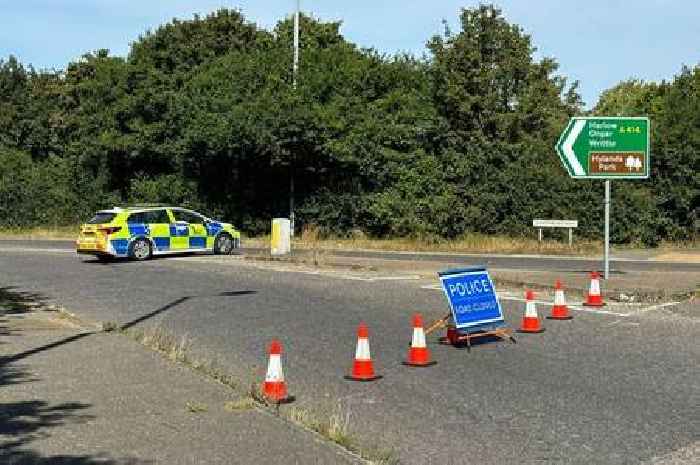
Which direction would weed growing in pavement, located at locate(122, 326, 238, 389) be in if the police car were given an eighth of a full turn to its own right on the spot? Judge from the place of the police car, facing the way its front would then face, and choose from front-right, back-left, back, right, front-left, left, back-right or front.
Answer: right

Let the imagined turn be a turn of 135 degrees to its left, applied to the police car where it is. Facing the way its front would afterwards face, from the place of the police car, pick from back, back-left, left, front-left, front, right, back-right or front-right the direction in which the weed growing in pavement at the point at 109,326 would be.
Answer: left

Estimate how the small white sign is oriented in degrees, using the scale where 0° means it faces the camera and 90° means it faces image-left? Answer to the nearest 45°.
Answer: approximately 0°

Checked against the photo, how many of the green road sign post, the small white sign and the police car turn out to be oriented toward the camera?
2

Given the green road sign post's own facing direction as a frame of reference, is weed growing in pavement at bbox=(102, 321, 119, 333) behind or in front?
in front

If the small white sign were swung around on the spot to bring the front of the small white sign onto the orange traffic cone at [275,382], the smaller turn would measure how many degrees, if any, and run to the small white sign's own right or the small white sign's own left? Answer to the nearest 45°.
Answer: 0° — it already faces it

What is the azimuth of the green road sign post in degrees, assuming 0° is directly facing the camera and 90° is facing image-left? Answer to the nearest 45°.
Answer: approximately 0°

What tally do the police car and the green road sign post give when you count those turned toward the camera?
1

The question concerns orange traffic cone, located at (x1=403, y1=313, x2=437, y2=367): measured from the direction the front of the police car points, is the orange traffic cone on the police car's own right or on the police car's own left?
on the police car's own right

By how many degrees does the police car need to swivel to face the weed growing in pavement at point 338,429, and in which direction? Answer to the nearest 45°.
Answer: approximately 135° to its right

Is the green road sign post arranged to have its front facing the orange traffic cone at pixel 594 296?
yes

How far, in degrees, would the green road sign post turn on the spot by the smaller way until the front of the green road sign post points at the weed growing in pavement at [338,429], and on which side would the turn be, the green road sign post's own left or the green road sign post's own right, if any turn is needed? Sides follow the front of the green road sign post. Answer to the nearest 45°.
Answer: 0° — it already faces it

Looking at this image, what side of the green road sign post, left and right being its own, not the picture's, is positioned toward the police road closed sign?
front

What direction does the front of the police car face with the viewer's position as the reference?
facing away from the viewer and to the right of the viewer
